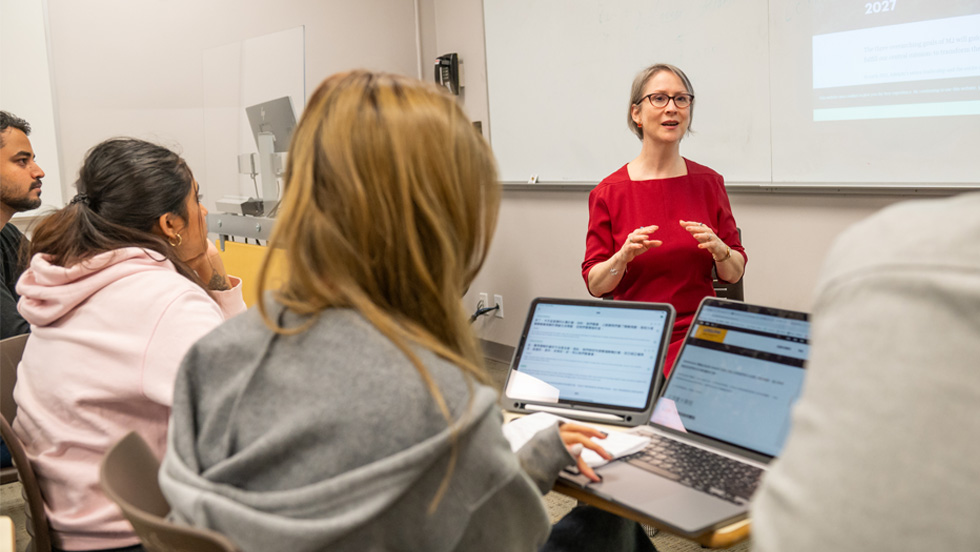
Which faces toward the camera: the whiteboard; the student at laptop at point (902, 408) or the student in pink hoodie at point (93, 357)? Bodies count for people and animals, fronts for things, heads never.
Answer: the whiteboard

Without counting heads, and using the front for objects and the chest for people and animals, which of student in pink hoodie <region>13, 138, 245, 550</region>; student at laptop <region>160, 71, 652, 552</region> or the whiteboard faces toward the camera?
the whiteboard

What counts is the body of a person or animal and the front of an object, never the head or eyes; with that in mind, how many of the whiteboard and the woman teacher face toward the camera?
2

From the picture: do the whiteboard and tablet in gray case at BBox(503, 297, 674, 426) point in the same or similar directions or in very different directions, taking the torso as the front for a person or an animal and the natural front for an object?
same or similar directions

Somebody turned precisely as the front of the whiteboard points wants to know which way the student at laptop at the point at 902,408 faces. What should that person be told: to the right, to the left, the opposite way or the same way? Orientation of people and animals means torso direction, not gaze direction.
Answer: the opposite way

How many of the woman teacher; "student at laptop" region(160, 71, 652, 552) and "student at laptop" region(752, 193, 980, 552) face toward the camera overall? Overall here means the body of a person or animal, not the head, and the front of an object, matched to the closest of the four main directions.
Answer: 1

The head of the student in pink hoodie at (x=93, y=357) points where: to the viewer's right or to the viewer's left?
to the viewer's right

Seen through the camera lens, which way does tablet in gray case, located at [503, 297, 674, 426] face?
facing the viewer

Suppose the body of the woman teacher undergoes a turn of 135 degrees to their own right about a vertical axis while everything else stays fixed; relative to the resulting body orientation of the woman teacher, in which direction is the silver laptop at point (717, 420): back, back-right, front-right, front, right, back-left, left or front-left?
back-left

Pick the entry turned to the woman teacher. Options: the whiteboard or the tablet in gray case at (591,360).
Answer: the whiteboard

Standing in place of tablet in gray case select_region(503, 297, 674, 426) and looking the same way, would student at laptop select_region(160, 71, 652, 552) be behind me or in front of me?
in front

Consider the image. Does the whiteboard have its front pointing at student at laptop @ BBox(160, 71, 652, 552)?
yes

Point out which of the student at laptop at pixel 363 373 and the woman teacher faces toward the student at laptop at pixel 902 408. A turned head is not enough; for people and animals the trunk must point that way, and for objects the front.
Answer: the woman teacher

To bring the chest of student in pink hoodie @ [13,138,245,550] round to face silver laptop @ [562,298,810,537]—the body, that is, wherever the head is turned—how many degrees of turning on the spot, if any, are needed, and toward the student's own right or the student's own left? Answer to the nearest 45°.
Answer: approximately 90° to the student's own right

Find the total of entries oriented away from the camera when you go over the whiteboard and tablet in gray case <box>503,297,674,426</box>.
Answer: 0

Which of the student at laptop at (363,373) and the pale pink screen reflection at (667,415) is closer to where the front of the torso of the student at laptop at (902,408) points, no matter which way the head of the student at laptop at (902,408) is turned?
the pale pink screen reflection
